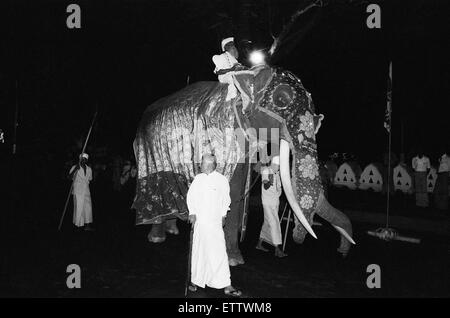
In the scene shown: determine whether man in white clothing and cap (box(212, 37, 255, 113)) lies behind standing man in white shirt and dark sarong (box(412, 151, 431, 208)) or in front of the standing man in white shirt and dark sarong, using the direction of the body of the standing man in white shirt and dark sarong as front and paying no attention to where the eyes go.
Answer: in front

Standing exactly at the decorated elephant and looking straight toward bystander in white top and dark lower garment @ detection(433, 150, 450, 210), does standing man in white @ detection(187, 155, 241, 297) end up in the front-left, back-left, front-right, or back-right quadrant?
back-right

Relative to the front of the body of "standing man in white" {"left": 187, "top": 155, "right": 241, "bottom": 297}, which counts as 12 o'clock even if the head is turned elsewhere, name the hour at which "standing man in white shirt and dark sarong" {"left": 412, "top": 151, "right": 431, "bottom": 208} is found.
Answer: "standing man in white shirt and dark sarong" {"left": 412, "top": 151, "right": 431, "bottom": 208} is roughly at 7 o'clock from "standing man in white" {"left": 187, "top": 155, "right": 241, "bottom": 297}.

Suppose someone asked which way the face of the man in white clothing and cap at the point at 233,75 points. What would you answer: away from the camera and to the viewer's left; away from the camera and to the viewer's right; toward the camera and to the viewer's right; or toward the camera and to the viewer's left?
toward the camera and to the viewer's right

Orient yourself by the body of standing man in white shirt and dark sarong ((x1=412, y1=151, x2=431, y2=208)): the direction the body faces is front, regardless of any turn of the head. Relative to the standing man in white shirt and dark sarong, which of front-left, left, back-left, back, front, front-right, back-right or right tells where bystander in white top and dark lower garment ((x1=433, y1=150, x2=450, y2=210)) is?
front-left

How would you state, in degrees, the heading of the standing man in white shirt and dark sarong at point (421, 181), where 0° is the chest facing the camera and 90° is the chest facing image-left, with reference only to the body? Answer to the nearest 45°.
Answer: approximately 0°

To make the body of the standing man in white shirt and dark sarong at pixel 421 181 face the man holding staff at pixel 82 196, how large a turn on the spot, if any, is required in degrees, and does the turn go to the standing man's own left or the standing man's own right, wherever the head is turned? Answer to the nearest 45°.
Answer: approximately 45° to the standing man's own right

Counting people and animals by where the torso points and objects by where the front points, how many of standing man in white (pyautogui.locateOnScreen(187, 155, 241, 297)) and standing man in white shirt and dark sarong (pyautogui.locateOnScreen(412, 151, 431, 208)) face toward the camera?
2

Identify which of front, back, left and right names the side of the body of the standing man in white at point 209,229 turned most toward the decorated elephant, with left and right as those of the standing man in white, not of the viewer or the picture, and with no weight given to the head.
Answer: back

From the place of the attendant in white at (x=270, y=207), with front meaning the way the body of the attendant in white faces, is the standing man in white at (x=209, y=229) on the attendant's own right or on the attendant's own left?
on the attendant's own right
